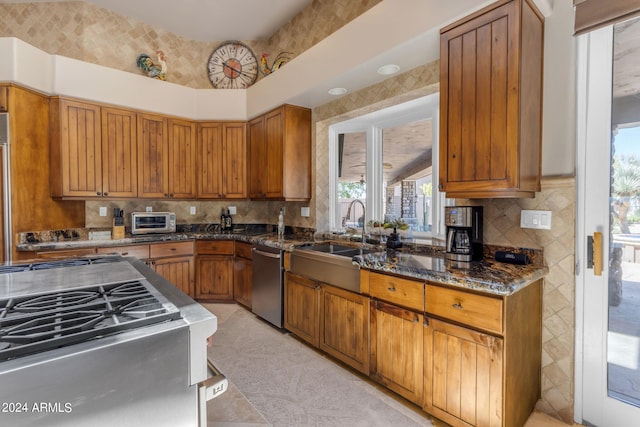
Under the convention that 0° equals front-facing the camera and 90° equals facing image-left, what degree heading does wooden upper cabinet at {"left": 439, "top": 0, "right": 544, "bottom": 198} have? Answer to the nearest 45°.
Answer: approximately 45°

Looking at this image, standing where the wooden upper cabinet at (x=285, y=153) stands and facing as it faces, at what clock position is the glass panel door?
The glass panel door is roughly at 9 o'clock from the wooden upper cabinet.

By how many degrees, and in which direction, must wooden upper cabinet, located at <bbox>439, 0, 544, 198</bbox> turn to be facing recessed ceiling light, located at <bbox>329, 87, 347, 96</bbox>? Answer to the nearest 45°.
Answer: approximately 90° to its right

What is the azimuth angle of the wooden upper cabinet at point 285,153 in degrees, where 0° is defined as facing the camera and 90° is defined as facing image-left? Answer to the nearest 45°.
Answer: approximately 45°

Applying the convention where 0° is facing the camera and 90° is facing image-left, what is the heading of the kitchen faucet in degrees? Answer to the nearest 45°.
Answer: approximately 45°

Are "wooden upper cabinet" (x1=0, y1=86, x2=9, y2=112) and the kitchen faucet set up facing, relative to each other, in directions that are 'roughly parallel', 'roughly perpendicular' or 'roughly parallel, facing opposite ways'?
roughly perpendicular

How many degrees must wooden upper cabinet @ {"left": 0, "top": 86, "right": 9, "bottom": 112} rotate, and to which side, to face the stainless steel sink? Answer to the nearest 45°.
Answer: approximately 45° to its left

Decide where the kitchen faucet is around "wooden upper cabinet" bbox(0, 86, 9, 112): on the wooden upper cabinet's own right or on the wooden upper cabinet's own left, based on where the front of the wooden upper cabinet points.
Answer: on the wooden upper cabinet's own left

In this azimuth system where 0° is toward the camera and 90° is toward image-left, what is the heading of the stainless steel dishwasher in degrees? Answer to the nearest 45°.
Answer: approximately 45°
